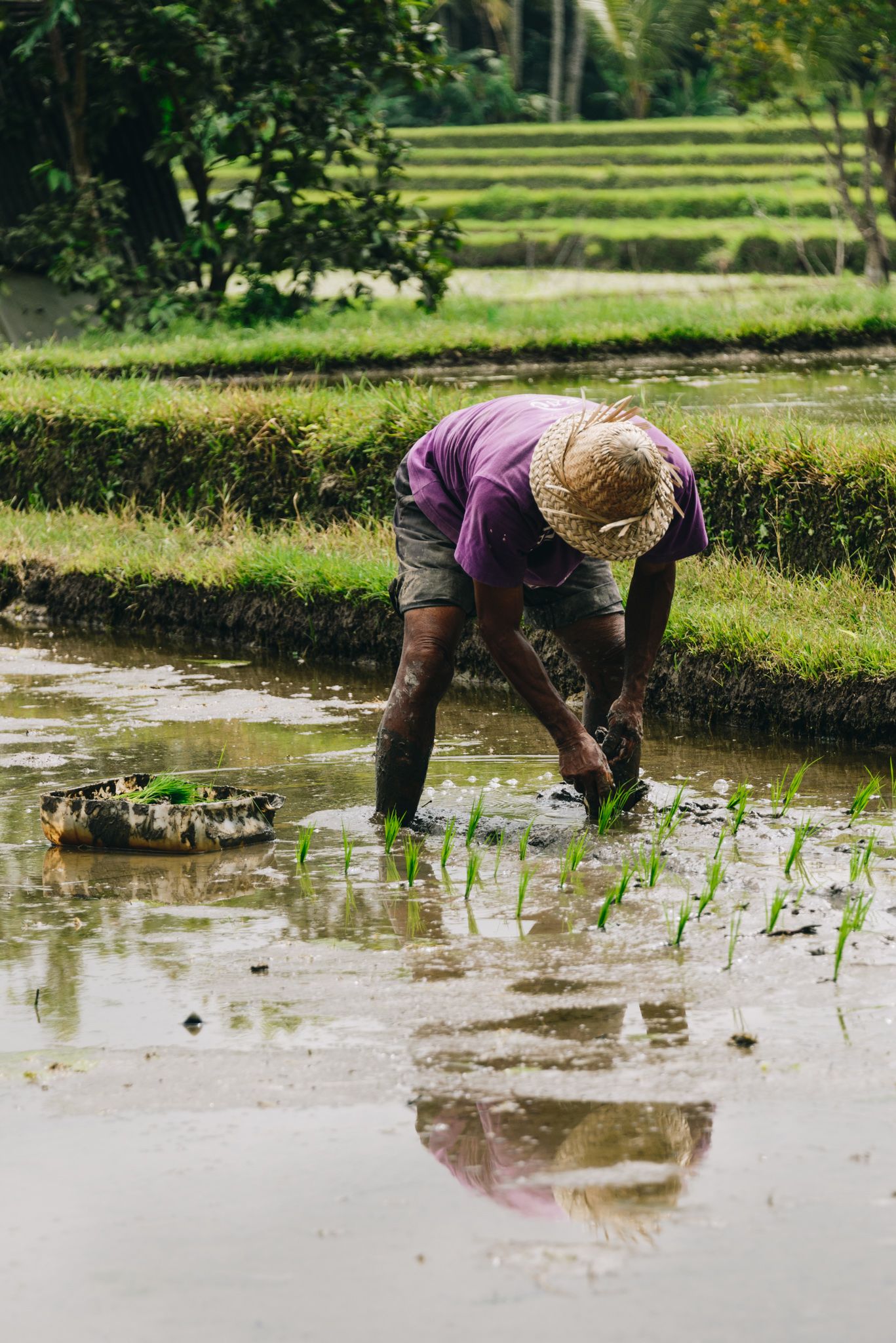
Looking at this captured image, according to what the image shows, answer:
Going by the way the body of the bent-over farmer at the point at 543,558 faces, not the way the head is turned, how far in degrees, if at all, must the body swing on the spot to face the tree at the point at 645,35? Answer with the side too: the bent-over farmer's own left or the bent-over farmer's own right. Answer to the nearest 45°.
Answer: approximately 135° to the bent-over farmer's own left

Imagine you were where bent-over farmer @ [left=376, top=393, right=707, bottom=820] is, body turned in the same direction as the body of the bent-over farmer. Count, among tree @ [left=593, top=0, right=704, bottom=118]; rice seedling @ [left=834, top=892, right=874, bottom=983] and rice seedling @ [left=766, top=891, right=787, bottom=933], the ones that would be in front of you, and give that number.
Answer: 2

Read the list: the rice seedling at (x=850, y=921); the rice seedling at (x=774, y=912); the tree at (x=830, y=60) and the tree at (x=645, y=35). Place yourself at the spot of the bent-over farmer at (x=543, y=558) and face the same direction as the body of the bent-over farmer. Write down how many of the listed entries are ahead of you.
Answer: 2

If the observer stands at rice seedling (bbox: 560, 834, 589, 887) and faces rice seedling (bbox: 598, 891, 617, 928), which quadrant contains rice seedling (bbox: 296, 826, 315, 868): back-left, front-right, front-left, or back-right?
back-right

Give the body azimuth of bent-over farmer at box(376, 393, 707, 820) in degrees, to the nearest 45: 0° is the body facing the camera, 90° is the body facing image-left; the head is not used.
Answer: approximately 315°

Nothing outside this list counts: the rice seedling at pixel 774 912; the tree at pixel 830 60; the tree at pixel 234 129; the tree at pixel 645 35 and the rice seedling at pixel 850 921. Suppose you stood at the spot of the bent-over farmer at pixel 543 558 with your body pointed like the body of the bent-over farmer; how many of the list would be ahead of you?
2

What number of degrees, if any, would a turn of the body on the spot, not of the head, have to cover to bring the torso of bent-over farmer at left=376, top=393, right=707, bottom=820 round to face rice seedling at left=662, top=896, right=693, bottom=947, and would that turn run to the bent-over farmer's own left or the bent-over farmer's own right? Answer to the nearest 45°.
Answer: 0° — they already face it

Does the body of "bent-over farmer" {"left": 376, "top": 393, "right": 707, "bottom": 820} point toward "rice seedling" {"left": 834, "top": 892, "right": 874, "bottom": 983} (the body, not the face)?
yes
